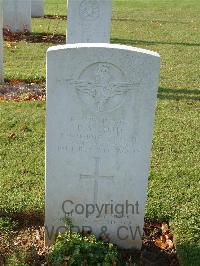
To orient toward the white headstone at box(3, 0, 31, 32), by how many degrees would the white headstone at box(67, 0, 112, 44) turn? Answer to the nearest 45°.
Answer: approximately 135° to its right

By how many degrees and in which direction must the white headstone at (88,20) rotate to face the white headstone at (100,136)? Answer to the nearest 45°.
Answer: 0° — it already faces it

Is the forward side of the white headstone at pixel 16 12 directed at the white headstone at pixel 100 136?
yes

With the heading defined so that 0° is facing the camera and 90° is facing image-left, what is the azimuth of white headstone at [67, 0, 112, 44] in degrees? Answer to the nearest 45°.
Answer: approximately 0°

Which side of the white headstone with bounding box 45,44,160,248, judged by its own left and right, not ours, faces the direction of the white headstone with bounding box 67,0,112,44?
back

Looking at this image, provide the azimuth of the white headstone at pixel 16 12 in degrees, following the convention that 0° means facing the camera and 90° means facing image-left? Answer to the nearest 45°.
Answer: approximately 0°

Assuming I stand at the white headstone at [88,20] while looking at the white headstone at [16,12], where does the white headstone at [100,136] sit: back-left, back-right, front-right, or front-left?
back-left

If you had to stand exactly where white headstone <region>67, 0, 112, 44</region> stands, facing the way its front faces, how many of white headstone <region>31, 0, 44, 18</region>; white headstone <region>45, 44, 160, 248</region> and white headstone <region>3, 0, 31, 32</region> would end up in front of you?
1

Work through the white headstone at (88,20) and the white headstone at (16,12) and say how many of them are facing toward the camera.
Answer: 2

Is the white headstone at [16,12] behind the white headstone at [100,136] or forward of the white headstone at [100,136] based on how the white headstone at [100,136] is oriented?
behind

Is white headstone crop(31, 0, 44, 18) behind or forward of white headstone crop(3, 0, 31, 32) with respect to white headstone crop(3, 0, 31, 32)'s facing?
behind
